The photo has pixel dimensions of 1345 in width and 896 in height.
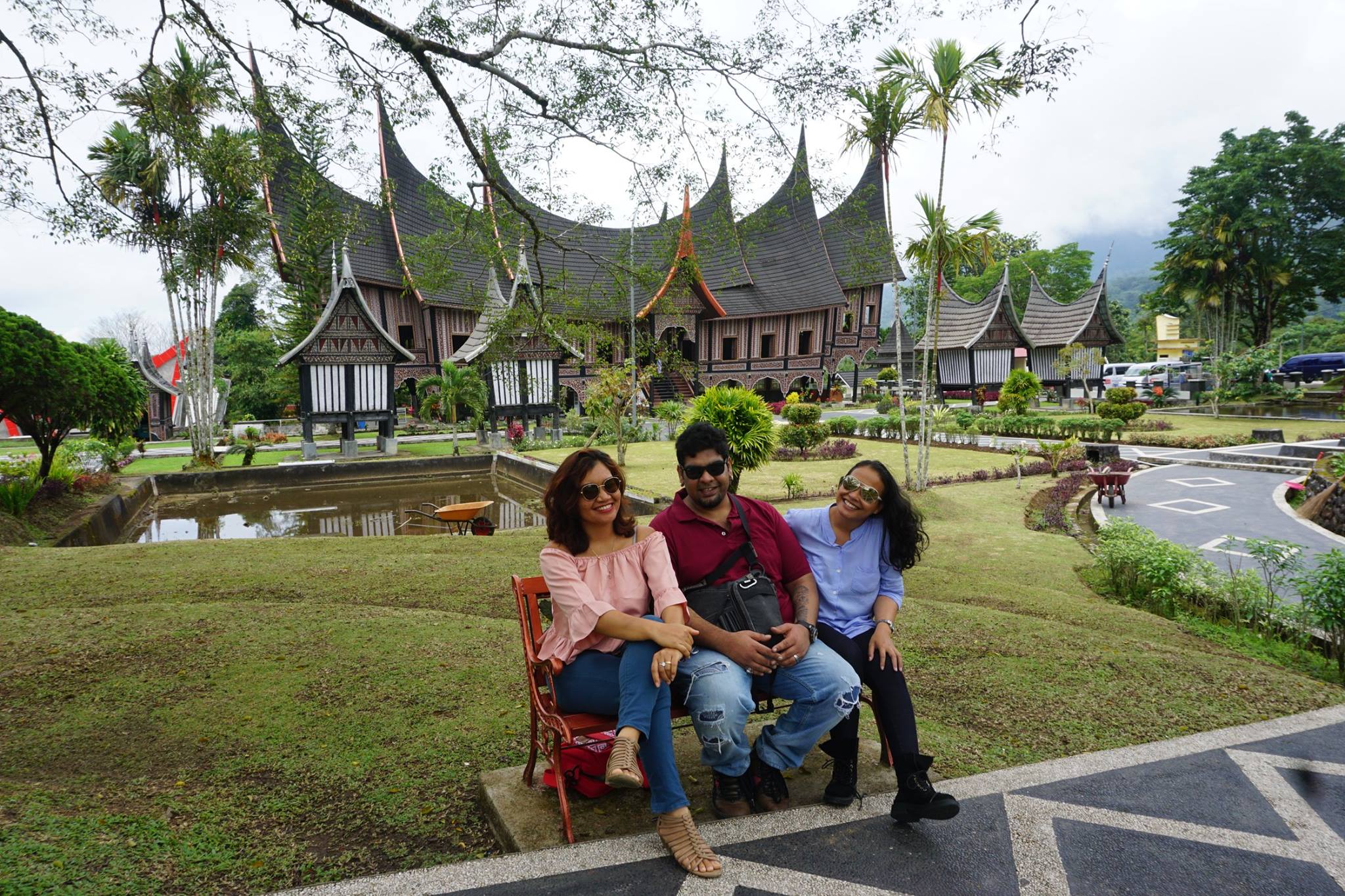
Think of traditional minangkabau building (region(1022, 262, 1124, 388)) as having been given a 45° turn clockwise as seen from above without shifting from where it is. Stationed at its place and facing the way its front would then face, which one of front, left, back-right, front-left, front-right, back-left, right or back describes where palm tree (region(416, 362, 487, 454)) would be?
front-right

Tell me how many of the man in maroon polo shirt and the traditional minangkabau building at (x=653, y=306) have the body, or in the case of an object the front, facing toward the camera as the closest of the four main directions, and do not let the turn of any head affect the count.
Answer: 2

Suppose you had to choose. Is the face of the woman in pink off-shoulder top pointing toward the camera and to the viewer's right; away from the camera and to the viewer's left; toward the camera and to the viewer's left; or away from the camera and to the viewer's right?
toward the camera and to the viewer's right

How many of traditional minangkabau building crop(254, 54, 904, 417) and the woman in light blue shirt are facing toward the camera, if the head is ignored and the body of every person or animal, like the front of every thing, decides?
2

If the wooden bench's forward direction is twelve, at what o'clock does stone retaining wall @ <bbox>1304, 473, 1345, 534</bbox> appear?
The stone retaining wall is roughly at 9 o'clock from the wooden bench.

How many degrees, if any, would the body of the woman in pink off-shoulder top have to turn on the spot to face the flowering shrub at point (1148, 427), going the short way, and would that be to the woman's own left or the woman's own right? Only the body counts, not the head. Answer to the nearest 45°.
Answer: approximately 90° to the woman's own left

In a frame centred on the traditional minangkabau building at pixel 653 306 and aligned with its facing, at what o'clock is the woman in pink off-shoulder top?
The woman in pink off-shoulder top is roughly at 12 o'clock from the traditional minangkabau building.

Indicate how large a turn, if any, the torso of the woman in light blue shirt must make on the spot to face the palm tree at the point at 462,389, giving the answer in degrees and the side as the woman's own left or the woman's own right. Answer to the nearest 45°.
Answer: approximately 135° to the woman's own right

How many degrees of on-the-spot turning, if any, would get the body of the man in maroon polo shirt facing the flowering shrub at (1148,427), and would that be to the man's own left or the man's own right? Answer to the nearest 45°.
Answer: approximately 135° to the man's own left

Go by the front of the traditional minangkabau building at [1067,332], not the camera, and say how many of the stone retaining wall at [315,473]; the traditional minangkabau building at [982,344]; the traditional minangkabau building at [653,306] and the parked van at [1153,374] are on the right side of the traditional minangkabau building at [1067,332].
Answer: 3
